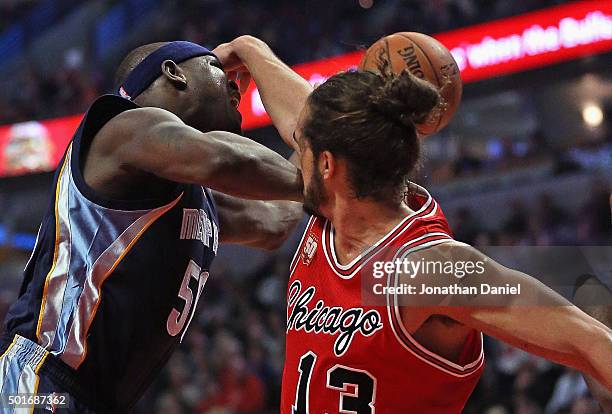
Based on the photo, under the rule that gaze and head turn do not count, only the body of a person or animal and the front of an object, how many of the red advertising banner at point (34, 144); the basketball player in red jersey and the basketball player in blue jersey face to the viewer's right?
1

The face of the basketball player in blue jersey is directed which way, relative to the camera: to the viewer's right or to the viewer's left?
to the viewer's right

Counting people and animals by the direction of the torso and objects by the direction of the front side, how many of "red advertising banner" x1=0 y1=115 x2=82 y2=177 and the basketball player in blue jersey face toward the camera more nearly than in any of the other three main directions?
1

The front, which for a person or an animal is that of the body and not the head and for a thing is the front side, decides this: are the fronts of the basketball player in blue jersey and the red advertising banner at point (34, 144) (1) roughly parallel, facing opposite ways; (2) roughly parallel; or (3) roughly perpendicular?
roughly perpendicular

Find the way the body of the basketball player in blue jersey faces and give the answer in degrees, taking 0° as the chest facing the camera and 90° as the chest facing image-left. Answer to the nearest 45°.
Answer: approximately 270°

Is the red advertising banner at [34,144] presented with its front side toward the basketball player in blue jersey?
yes

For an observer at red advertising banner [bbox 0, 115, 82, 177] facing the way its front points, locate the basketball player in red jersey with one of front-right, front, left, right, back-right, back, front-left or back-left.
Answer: front

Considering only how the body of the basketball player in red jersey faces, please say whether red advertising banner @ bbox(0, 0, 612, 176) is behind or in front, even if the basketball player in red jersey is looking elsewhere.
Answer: behind

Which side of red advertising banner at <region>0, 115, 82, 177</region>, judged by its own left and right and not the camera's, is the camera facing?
front

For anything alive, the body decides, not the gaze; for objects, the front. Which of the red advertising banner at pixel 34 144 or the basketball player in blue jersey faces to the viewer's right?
the basketball player in blue jersey
